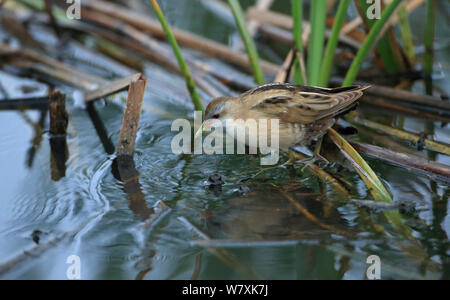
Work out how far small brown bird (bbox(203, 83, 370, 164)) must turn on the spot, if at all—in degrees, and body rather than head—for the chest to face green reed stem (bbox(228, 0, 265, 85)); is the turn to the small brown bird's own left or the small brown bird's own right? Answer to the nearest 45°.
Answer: approximately 45° to the small brown bird's own right

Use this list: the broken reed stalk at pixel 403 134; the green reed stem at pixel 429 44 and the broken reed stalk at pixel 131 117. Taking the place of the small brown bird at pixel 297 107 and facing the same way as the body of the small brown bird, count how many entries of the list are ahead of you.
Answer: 1

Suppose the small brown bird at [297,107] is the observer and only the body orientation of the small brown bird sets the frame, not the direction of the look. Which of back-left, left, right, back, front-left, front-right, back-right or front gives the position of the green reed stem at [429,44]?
back-right

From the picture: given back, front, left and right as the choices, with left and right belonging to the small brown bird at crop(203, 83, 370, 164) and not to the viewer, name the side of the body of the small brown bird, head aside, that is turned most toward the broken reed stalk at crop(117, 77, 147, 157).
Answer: front

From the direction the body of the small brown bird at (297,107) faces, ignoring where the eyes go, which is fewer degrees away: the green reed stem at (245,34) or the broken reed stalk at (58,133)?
the broken reed stalk

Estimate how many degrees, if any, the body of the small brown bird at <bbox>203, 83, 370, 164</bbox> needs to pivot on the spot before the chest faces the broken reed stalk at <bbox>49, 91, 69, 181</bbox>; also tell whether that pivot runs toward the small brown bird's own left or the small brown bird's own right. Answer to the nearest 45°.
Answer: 0° — it already faces it

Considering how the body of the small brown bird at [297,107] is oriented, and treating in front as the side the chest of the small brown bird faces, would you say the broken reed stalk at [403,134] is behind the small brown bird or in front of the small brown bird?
behind

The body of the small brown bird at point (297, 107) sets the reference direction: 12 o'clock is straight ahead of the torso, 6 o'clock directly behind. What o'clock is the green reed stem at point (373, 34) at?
The green reed stem is roughly at 5 o'clock from the small brown bird.

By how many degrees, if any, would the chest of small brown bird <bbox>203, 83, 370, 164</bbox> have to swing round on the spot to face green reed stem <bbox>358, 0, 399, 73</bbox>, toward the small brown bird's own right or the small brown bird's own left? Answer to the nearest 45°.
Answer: approximately 135° to the small brown bird's own right

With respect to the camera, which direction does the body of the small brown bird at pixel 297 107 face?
to the viewer's left

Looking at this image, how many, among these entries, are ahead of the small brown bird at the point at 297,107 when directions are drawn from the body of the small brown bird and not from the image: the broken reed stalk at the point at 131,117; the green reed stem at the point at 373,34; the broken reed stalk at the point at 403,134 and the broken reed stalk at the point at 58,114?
2

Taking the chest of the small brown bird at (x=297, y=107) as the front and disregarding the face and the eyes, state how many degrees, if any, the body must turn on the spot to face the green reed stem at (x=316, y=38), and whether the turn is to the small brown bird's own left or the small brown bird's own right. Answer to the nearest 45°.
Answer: approximately 90° to the small brown bird's own right

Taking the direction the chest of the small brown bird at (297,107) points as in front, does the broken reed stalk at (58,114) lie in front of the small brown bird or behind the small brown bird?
in front

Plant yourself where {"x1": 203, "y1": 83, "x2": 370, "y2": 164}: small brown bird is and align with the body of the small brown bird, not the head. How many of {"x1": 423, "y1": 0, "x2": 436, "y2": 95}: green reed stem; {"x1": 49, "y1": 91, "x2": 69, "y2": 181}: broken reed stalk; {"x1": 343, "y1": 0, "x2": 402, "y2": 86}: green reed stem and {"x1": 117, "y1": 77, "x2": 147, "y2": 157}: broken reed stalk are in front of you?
2

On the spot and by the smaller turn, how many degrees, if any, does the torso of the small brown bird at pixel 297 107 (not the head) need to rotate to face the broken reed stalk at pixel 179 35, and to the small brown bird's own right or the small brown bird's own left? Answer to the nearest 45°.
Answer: approximately 45° to the small brown bird's own right

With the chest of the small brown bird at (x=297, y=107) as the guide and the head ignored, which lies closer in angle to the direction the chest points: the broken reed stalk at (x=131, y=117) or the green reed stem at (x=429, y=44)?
the broken reed stalk

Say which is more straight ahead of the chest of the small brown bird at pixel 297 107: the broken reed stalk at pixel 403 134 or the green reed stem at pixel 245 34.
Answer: the green reed stem

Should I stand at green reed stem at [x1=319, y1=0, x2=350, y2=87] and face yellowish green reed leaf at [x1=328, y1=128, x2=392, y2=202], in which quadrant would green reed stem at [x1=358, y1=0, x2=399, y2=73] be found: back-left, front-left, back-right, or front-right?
back-left
